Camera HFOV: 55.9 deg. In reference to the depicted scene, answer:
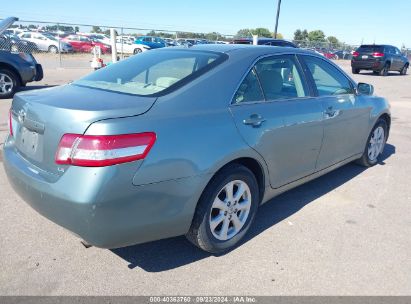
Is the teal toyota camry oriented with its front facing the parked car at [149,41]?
no

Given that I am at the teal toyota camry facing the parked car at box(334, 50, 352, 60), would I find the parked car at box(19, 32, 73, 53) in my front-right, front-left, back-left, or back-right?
front-left

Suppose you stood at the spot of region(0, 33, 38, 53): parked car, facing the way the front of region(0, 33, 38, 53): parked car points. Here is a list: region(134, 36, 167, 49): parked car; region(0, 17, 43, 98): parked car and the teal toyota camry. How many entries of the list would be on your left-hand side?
1

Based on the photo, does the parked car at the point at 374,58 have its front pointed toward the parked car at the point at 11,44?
no

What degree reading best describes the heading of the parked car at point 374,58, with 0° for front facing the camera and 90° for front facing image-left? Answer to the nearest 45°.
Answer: approximately 225°

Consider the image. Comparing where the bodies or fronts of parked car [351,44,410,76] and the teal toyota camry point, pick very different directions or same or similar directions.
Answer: same or similar directions

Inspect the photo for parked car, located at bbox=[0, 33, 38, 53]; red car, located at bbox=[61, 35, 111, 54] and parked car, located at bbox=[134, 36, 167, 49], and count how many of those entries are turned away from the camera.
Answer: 0

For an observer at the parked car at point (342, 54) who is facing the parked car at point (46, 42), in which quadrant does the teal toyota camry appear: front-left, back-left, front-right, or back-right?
front-left

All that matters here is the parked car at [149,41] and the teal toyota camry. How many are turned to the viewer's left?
0

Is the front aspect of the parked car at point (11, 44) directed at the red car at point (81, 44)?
no
